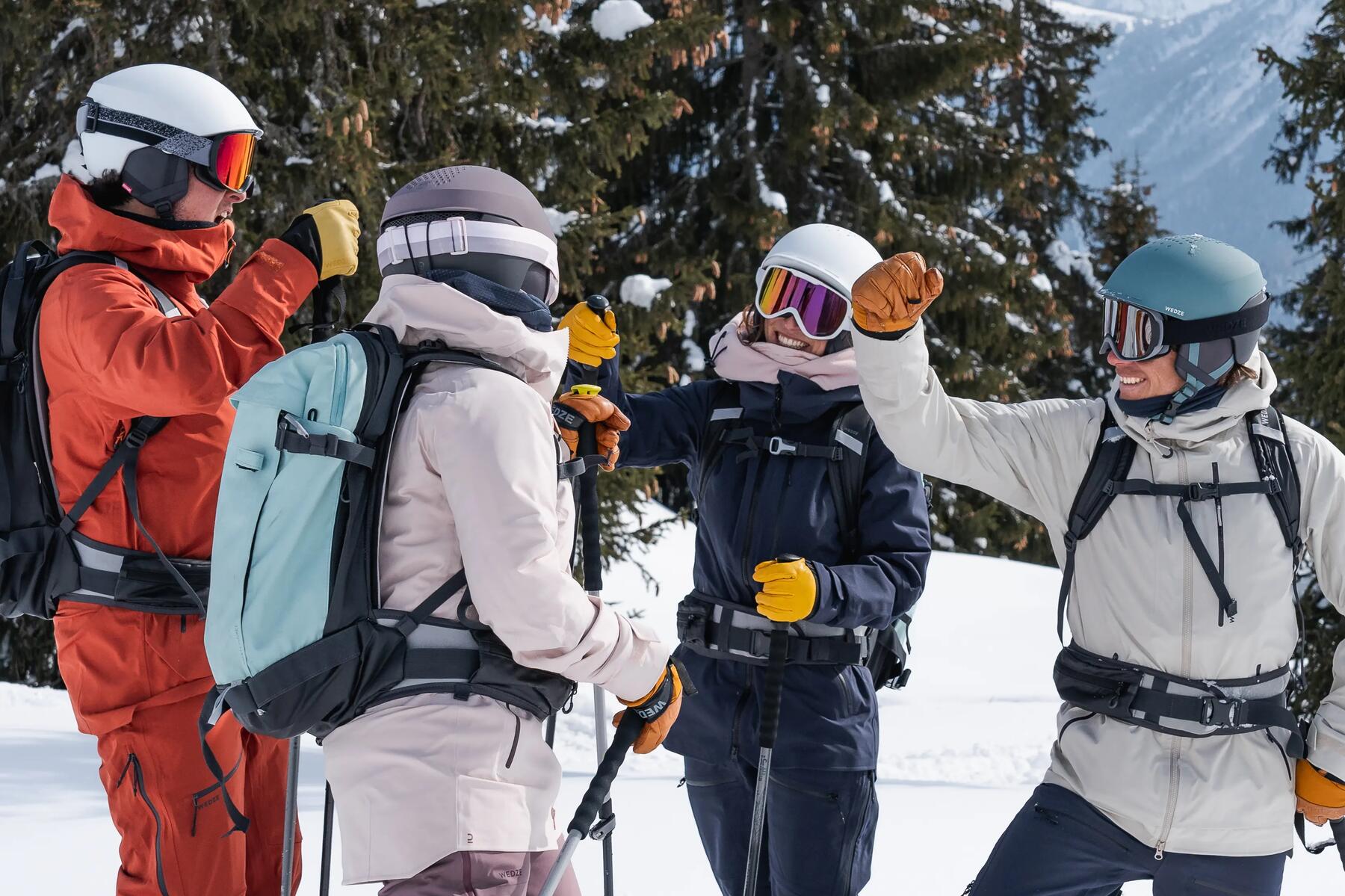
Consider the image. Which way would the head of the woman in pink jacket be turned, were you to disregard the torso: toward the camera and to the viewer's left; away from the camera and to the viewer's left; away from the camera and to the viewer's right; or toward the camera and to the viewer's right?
away from the camera and to the viewer's right

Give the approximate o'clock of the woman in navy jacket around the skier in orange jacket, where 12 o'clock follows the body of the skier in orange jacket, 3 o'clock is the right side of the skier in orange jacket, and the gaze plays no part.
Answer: The woman in navy jacket is roughly at 12 o'clock from the skier in orange jacket.

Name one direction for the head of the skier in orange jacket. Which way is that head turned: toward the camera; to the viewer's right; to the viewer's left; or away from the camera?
to the viewer's right

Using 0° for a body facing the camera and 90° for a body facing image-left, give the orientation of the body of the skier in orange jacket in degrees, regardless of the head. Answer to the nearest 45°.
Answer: approximately 270°

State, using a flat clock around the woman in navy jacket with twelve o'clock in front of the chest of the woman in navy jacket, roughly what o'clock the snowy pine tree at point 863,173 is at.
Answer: The snowy pine tree is roughly at 6 o'clock from the woman in navy jacket.

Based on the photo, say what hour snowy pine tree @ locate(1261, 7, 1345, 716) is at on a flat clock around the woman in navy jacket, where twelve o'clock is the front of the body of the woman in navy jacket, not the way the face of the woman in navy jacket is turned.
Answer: The snowy pine tree is roughly at 7 o'clock from the woman in navy jacket.

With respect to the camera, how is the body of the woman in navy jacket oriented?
toward the camera

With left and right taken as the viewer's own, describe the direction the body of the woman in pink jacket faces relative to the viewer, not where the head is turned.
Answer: facing to the right of the viewer

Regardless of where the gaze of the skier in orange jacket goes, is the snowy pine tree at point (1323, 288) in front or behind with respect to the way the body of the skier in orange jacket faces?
in front

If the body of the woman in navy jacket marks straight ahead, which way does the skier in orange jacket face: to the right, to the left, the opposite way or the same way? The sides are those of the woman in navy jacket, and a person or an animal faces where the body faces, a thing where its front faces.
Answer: to the left

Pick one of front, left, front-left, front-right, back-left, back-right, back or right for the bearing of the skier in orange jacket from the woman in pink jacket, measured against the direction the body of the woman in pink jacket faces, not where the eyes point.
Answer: back-left

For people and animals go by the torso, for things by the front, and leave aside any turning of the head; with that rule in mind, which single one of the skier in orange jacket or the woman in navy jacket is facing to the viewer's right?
the skier in orange jacket

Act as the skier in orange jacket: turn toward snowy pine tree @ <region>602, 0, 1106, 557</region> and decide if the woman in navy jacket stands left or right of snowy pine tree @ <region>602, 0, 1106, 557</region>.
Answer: right

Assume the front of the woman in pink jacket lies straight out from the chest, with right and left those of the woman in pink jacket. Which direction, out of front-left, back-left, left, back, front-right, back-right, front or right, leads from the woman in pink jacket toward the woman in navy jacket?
front-left
